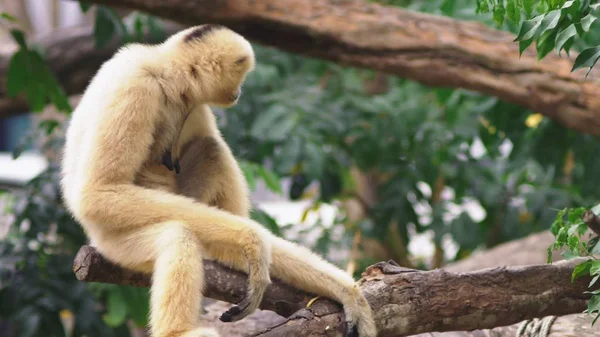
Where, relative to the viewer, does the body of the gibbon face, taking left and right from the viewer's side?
facing to the right of the viewer

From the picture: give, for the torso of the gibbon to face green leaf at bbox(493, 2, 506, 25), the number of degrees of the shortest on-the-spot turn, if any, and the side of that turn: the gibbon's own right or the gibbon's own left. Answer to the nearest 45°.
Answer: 0° — it already faces it

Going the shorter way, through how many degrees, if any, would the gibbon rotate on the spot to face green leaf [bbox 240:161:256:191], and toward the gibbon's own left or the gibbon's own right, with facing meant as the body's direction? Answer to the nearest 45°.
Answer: approximately 90° to the gibbon's own left

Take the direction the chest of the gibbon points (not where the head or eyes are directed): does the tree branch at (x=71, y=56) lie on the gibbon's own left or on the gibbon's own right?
on the gibbon's own left

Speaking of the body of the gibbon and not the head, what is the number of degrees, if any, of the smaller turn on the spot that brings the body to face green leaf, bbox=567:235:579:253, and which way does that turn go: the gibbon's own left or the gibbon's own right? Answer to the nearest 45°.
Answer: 0° — it already faces it

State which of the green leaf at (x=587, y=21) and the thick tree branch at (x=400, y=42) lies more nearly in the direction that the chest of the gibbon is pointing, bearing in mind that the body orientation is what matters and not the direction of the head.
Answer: the green leaf

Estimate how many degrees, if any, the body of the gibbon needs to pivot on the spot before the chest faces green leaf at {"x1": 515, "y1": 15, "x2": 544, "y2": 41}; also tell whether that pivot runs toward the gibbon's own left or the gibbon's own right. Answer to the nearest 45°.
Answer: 0° — it already faces it

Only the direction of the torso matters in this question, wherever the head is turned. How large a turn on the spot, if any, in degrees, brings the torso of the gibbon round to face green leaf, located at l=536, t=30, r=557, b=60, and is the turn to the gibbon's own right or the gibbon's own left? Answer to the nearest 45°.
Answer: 0° — it already faces it

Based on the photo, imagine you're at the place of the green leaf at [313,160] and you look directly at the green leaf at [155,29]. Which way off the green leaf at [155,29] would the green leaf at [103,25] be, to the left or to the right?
left
